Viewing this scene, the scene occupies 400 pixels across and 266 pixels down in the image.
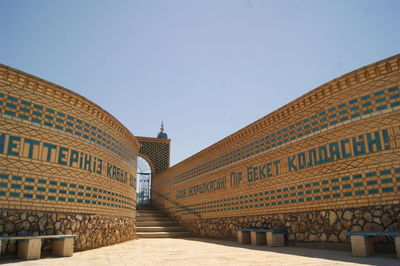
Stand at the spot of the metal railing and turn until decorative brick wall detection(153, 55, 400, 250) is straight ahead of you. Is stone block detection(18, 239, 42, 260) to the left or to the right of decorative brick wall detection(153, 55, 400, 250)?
right

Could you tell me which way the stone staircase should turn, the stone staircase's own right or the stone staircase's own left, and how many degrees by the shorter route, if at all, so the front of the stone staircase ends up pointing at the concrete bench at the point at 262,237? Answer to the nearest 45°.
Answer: approximately 45° to the stone staircase's own left

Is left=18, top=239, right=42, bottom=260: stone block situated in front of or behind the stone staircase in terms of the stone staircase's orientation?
in front

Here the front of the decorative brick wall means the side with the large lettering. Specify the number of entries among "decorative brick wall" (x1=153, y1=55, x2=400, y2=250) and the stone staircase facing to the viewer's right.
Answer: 0

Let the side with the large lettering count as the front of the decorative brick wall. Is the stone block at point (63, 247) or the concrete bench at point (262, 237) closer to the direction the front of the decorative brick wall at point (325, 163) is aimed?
the stone block

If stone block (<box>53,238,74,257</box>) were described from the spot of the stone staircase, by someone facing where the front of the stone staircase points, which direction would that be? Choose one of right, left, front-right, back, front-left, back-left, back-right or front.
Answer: front

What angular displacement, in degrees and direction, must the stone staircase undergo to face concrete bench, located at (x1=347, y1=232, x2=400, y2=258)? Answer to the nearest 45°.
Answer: approximately 45° to its left

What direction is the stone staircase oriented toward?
toward the camera
